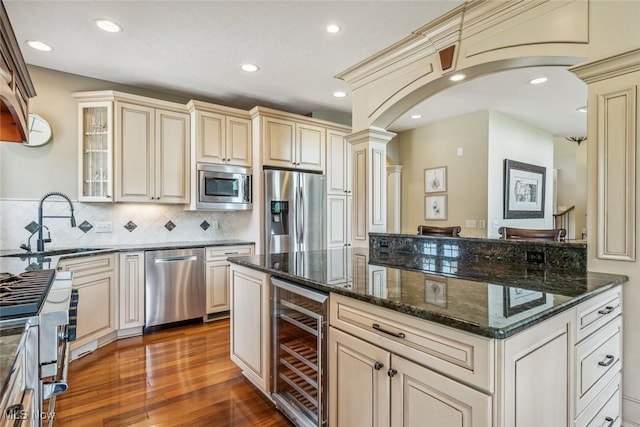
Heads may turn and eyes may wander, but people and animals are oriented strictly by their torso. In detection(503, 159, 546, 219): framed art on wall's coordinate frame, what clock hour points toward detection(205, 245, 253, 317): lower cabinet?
The lower cabinet is roughly at 3 o'clock from the framed art on wall.

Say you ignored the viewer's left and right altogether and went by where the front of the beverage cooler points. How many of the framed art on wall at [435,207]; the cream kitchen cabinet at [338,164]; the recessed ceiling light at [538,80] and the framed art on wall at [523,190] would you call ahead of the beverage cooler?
0

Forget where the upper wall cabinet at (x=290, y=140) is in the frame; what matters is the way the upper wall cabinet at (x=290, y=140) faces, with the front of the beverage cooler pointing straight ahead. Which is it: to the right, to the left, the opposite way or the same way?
to the left

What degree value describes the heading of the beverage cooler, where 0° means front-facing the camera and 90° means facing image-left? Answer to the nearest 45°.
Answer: approximately 45°

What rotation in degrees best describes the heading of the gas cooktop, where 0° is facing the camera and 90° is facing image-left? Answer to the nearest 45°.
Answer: approximately 270°

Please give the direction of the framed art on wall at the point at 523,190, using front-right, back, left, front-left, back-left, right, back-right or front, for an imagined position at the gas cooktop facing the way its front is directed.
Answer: front

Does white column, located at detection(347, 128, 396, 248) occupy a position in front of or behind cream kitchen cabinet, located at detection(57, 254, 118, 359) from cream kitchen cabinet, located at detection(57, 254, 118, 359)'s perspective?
in front

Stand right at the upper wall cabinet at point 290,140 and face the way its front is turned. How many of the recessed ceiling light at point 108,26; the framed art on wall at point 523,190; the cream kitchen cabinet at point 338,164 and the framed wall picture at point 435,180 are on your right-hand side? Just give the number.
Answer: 1

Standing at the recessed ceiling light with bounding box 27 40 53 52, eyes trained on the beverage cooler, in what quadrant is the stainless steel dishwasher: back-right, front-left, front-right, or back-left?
front-left

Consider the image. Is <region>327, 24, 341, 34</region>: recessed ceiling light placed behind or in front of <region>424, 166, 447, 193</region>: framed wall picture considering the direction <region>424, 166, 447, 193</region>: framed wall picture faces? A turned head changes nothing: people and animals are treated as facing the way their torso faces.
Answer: in front

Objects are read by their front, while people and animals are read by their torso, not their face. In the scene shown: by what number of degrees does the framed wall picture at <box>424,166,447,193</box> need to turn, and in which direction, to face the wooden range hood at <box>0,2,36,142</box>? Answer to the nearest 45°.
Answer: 0° — it already faces it

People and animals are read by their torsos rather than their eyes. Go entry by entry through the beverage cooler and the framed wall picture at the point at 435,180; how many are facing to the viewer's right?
0

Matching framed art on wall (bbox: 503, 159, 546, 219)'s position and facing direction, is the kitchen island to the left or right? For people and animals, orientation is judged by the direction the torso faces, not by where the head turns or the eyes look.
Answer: on its right

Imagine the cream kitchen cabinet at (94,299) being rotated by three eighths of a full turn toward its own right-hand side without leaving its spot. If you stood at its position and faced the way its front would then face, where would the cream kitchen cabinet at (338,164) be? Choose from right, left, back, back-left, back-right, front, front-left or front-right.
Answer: back

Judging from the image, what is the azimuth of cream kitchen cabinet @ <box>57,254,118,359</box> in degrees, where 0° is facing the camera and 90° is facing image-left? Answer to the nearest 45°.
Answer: approximately 315°

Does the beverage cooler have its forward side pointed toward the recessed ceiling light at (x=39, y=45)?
no

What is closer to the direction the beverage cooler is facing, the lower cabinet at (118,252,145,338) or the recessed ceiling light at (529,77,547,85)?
the lower cabinet
